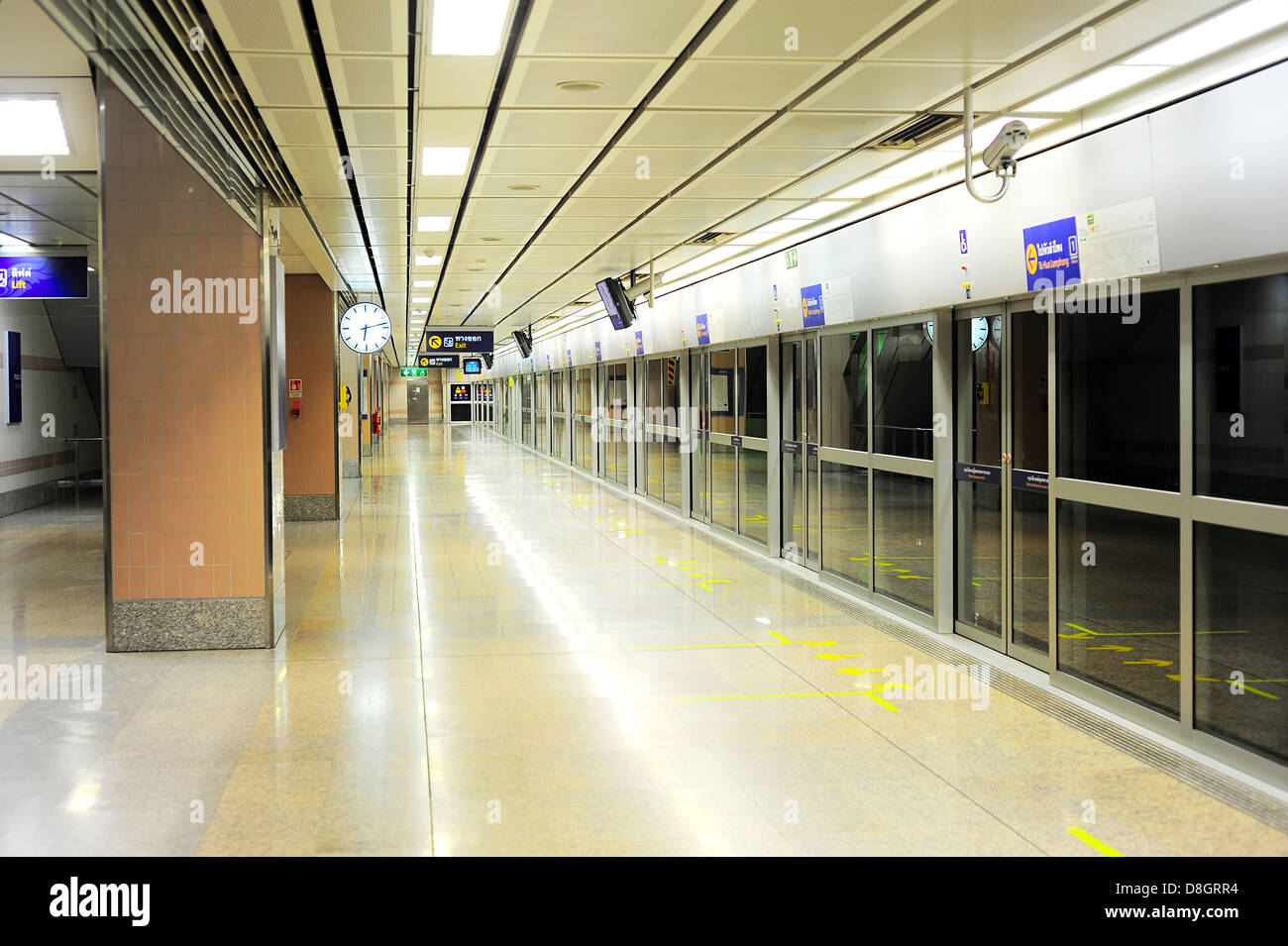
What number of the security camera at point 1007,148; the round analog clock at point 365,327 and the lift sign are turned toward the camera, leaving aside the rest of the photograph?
2

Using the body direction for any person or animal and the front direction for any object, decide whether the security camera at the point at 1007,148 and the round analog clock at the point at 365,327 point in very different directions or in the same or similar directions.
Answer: very different directions

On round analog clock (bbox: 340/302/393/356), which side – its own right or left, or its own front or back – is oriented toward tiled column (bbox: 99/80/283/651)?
front

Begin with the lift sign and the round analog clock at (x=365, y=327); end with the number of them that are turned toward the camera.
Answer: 2

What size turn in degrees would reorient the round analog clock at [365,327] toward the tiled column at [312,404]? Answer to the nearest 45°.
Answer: approximately 45° to its right
